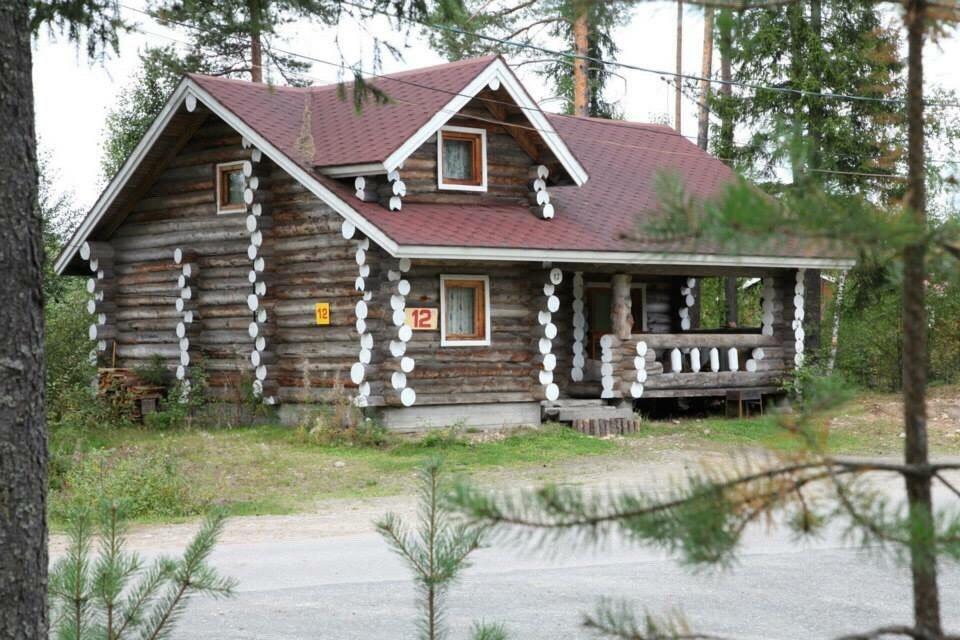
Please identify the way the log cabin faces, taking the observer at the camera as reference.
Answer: facing the viewer and to the right of the viewer

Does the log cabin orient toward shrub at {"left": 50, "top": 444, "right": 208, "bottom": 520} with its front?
no

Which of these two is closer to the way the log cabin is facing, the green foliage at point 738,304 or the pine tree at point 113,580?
the pine tree

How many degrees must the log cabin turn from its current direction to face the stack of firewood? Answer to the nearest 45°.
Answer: approximately 135° to its right

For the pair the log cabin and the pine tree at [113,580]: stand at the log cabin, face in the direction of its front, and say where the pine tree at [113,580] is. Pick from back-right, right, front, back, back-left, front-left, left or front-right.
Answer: front-right

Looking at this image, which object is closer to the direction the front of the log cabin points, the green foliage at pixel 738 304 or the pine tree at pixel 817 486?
the pine tree

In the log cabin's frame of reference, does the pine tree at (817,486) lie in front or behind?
in front

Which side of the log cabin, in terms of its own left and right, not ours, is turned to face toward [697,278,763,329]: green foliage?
left

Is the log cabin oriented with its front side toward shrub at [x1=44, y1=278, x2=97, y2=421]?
no
